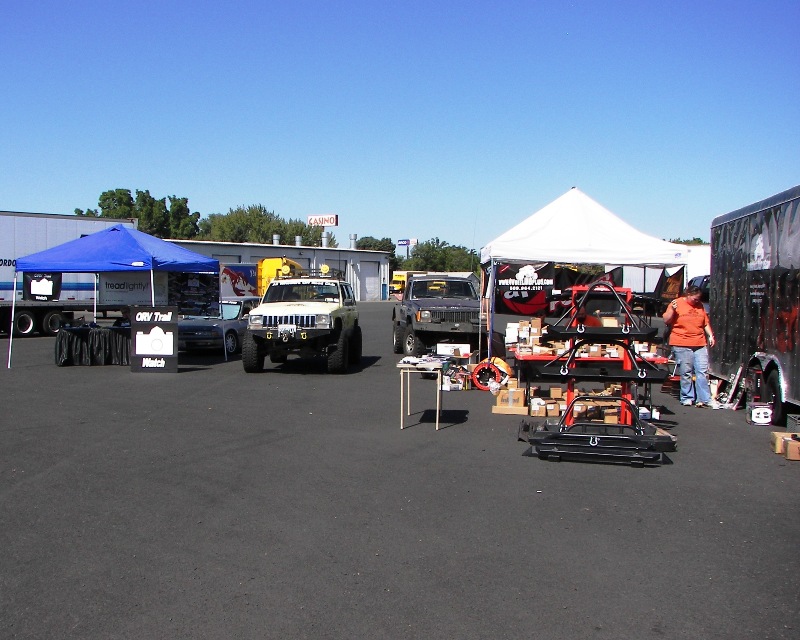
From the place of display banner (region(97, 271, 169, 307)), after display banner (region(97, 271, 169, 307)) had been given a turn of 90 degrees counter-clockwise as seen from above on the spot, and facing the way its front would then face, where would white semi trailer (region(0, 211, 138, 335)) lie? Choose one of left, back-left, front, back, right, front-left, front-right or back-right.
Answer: back-left

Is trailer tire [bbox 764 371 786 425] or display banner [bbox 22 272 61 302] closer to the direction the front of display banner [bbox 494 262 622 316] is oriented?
the trailer tire

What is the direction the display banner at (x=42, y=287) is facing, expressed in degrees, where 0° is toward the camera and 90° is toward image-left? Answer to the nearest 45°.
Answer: approximately 0°

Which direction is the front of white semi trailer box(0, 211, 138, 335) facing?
to the viewer's left

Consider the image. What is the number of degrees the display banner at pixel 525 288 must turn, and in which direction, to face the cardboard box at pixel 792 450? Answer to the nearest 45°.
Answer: approximately 45° to its left

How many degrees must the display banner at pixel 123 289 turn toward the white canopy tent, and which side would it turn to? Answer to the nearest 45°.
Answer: approximately 45° to its left

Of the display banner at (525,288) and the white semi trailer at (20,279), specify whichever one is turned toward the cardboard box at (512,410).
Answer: the display banner

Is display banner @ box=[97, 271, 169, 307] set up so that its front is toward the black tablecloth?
yes

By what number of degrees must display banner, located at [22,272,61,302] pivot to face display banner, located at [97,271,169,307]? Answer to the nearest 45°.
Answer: approximately 45° to its left

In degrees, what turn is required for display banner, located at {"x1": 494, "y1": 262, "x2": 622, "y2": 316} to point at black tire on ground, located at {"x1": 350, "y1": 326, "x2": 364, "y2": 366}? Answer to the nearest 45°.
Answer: approximately 90° to its right
